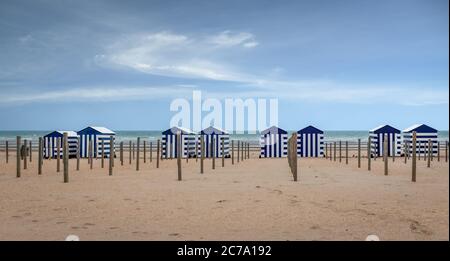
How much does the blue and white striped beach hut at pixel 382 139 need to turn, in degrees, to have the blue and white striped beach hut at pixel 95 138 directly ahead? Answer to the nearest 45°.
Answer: approximately 45° to its right

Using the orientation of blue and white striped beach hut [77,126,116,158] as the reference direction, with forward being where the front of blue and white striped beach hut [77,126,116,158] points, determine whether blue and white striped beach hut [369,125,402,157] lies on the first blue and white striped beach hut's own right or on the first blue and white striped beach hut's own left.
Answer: on the first blue and white striped beach hut's own left

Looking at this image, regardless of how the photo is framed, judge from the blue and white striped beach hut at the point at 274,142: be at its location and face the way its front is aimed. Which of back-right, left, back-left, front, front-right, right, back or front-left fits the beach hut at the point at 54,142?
right

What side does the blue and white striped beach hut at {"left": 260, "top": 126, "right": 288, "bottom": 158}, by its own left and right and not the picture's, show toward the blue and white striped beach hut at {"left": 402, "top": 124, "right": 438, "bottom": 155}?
left

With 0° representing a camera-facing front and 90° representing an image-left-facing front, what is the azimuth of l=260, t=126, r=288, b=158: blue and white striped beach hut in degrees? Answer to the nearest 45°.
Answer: approximately 0°

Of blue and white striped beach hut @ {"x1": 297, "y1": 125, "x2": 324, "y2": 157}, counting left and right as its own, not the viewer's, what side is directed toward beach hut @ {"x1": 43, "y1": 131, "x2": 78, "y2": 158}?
right

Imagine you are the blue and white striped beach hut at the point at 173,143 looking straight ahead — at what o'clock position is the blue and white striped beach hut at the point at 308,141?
the blue and white striped beach hut at the point at 308,141 is roughly at 9 o'clock from the blue and white striped beach hut at the point at 173,143.
